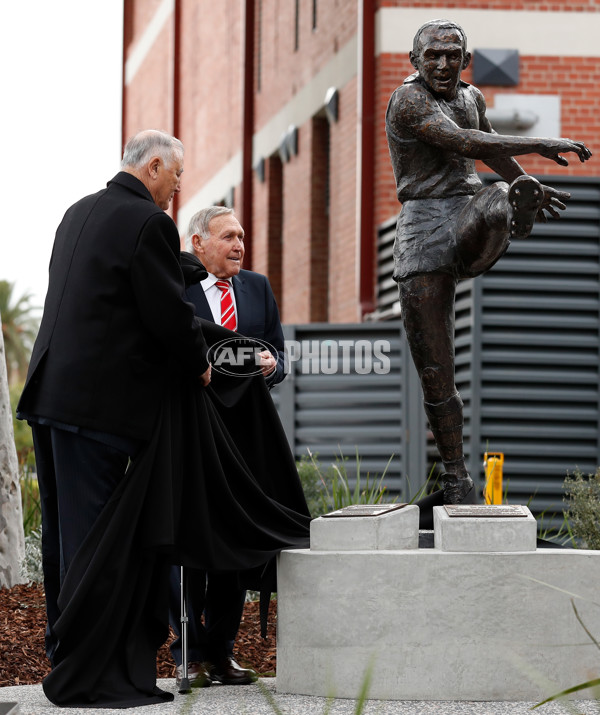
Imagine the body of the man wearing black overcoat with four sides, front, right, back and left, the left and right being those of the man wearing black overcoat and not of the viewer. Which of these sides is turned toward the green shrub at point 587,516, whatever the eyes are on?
front

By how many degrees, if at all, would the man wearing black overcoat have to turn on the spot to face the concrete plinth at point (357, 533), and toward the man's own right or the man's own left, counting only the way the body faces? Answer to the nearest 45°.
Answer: approximately 45° to the man's own right

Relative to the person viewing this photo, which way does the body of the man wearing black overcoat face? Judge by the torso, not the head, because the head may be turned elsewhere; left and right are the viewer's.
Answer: facing away from the viewer and to the right of the viewer

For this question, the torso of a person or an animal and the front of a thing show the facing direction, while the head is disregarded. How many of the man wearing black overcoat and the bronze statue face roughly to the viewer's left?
0

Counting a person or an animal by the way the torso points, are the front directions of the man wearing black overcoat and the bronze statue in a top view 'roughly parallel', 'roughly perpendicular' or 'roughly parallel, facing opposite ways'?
roughly perpendicular

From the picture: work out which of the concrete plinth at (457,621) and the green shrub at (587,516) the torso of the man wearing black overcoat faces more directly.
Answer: the green shrub

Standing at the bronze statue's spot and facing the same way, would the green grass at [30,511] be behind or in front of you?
behind

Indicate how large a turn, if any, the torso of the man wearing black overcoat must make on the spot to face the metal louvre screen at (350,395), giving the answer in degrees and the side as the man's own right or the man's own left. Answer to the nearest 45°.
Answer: approximately 45° to the man's own left

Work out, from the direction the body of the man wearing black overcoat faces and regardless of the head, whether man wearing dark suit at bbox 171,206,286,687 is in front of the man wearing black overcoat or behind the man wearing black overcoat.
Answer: in front

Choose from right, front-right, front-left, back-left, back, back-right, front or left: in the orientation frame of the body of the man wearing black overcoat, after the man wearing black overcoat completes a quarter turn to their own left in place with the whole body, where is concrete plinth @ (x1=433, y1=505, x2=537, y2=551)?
back-right

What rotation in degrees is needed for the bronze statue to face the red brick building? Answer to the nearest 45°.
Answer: approximately 135° to its left

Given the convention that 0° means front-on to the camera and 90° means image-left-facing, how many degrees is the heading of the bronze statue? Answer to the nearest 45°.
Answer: approximately 315°

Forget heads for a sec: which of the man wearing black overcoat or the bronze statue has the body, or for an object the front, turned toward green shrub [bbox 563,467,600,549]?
the man wearing black overcoat

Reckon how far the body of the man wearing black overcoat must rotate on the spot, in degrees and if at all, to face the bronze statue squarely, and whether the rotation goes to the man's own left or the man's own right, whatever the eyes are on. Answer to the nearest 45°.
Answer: approximately 45° to the man's own right

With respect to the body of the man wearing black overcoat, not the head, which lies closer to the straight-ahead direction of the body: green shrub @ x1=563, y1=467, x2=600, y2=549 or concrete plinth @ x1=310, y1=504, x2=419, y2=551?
the green shrub

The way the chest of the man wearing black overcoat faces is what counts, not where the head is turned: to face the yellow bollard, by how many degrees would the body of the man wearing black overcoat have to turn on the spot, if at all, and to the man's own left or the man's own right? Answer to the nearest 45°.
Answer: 0° — they already face it

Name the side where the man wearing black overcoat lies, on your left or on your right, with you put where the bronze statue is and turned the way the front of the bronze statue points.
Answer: on your right

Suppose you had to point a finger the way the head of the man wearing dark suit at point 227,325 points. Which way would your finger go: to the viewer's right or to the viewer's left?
to the viewer's right
